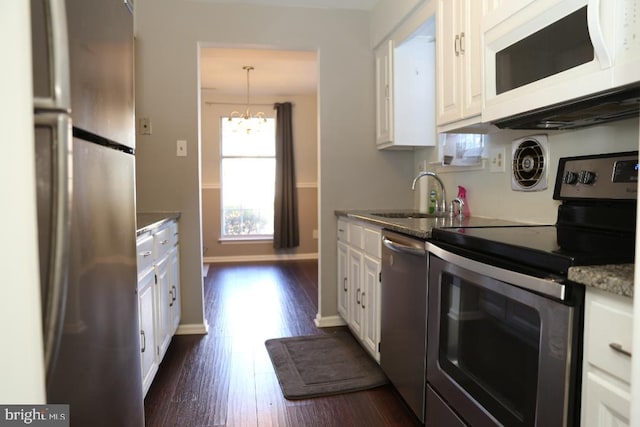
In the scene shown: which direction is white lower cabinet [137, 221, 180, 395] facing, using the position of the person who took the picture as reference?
facing to the right of the viewer

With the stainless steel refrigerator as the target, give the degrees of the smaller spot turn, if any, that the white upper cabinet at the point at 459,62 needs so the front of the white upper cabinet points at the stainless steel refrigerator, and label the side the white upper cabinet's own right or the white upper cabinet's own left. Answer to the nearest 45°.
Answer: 0° — it already faces it

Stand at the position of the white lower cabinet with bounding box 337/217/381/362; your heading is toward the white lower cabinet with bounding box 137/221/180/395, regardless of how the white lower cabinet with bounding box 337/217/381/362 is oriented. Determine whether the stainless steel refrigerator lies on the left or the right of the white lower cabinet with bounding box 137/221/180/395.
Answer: left

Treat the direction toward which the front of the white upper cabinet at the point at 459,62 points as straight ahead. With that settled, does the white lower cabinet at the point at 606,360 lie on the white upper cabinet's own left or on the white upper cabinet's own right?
on the white upper cabinet's own left

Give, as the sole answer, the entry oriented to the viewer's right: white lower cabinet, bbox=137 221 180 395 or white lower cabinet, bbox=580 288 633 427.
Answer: white lower cabinet, bbox=137 221 180 395

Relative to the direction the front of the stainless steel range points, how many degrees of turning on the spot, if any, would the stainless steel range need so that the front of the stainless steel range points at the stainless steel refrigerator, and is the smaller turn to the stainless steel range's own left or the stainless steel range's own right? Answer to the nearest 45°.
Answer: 0° — it already faces it

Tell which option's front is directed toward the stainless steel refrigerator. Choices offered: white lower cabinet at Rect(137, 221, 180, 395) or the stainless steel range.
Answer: the stainless steel range

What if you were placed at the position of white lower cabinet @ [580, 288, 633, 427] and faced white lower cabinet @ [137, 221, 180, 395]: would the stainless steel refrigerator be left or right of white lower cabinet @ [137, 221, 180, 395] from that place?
left

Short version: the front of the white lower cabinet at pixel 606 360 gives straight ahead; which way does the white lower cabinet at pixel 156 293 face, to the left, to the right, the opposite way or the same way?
the opposite way

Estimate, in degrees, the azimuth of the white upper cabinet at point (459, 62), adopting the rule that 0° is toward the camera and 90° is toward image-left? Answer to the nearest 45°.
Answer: approximately 45°

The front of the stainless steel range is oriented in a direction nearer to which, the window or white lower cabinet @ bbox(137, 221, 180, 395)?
the white lower cabinet
